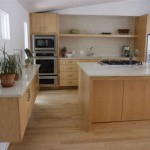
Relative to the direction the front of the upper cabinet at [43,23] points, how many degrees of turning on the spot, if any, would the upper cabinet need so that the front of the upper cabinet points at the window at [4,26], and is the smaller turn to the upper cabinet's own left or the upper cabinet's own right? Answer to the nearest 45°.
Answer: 0° — it already faces it

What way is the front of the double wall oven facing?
toward the camera

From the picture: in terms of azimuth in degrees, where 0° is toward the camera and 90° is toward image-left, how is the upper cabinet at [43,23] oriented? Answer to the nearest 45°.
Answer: approximately 0°

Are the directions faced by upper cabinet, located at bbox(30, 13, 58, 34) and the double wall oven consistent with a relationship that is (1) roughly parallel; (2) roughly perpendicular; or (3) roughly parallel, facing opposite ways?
roughly parallel

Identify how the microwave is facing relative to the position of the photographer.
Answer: facing the viewer

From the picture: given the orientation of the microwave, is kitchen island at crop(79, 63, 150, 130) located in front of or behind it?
in front

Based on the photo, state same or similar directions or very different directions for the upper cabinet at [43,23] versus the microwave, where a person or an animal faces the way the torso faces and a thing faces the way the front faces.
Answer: same or similar directions

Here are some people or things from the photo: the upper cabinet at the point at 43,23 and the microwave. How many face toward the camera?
2

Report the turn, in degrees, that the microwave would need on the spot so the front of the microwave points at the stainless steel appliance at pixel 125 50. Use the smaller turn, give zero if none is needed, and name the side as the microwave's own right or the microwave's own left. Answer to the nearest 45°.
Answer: approximately 90° to the microwave's own left

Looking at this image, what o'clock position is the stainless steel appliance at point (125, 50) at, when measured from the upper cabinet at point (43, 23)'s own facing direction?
The stainless steel appliance is roughly at 9 o'clock from the upper cabinet.

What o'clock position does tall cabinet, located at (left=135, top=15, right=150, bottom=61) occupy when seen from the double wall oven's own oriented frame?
The tall cabinet is roughly at 9 o'clock from the double wall oven.

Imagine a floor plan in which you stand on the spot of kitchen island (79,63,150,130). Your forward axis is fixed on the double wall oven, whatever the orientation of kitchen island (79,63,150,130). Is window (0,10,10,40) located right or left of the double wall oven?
left

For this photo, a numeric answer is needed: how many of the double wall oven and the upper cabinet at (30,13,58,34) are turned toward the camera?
2

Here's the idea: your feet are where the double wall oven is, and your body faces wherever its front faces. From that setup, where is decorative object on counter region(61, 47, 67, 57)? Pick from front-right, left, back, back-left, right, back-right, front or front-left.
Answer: back-left

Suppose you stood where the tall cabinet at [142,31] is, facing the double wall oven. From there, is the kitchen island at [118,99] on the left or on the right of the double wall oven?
left
